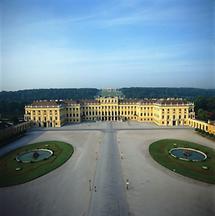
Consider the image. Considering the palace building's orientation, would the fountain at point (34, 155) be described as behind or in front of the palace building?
in front

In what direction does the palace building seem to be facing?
toward the camera

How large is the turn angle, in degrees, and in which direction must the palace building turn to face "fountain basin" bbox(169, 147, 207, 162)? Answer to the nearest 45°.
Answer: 0° — it already faces it
